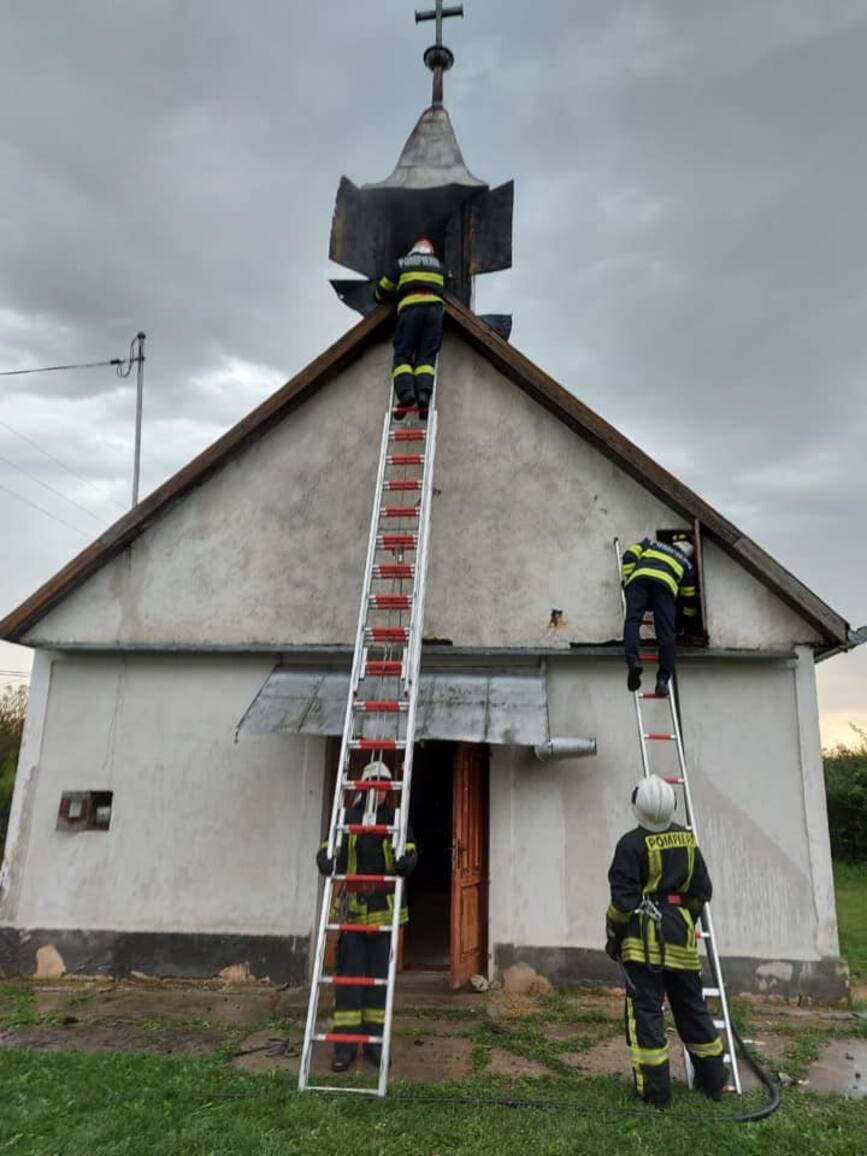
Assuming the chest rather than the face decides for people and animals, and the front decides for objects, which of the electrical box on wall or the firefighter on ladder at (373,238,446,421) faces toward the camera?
the electrical box on wall

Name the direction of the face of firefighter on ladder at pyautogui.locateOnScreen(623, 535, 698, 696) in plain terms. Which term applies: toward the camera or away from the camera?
away from the camera

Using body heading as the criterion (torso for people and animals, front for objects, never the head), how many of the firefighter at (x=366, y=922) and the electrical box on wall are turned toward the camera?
2

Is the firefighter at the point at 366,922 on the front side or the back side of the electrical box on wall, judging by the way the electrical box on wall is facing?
on the front side

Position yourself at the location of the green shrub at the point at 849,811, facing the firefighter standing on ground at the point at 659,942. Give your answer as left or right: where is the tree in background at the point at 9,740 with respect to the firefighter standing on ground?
right

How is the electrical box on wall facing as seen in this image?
toward the camera

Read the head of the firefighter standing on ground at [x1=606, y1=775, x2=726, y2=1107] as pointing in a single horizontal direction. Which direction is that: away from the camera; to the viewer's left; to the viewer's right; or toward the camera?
away from the camera

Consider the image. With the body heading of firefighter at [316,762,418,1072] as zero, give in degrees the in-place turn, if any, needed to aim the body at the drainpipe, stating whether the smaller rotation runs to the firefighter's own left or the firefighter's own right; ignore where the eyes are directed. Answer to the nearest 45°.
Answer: approximately 135° to the firefighter's own left

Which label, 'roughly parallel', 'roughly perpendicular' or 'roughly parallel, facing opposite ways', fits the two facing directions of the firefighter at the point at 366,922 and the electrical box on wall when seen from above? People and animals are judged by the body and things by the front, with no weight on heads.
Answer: roughly parallel

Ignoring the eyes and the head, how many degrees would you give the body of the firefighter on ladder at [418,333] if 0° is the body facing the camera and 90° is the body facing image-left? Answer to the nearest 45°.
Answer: approximately 180°

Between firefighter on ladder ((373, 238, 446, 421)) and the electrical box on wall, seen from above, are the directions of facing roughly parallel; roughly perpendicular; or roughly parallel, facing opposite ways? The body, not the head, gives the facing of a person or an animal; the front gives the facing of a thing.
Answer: roughly parallel, facing opposite ways

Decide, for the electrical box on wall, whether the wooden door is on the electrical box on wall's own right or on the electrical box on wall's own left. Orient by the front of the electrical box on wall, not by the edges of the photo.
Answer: on the electrical box on wall's own left

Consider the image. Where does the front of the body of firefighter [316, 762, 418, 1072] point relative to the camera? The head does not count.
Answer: toward the camera

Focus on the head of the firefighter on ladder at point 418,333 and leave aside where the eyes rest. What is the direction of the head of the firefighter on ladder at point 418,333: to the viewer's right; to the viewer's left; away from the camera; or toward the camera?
away from the camera

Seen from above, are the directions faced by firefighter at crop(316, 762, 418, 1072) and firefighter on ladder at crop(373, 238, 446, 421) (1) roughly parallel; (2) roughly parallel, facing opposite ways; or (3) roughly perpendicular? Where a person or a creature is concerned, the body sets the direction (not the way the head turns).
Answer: roughly parallel, facing opposite ways
